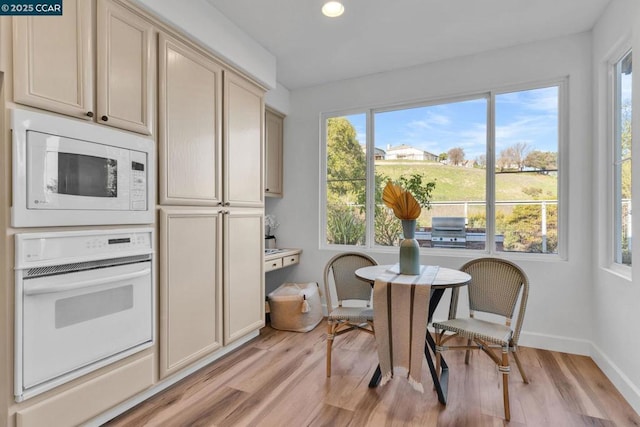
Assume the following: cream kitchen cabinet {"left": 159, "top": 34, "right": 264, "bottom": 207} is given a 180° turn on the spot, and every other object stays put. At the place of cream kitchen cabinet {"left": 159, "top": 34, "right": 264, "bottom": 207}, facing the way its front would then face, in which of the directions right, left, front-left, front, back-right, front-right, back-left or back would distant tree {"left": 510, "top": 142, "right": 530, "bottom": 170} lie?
back-right

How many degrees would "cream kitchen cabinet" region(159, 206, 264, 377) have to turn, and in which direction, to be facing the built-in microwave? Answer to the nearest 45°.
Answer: approximately 90° to its right

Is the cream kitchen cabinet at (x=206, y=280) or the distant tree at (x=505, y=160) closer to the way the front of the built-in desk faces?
the distant tree

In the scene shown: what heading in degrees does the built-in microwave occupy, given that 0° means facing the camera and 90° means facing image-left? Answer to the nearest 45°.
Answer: approximately 315°

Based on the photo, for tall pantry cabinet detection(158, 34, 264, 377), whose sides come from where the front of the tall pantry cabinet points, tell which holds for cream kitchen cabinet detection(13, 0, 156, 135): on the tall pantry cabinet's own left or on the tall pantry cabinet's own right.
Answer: on the tall pantry cabinet's own right

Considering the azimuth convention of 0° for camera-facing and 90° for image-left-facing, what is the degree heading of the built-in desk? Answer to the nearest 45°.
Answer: approximately 315°

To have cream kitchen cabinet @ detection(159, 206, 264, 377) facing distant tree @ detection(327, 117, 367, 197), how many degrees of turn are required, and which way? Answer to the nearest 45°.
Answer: approximately 90° to its left

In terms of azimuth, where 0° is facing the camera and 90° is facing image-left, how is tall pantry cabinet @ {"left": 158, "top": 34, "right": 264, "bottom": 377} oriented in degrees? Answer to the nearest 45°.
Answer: approximately 315°

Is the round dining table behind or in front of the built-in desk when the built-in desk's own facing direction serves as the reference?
in front

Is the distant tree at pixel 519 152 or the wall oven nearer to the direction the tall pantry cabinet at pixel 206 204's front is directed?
the distant tree
